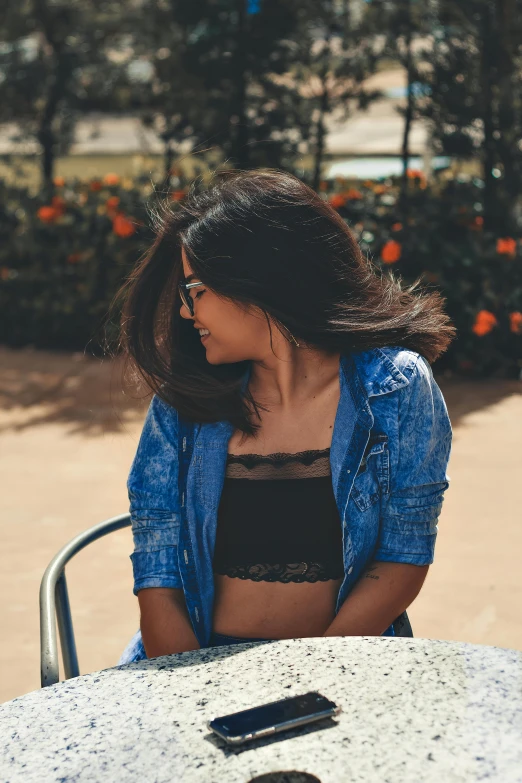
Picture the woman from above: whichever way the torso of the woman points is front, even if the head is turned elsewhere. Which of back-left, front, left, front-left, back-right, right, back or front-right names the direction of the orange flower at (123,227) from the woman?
back

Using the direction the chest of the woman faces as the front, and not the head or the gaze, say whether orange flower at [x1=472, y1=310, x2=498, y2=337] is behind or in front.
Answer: behind

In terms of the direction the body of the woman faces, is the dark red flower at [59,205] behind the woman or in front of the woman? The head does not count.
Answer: behind

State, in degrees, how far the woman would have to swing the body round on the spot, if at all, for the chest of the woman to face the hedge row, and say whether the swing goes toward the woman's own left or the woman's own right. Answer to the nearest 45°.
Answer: approximately 180°

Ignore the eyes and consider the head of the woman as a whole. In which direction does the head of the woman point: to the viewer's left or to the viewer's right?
to the viewer's left

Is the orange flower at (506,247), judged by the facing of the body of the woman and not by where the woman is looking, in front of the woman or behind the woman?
behind

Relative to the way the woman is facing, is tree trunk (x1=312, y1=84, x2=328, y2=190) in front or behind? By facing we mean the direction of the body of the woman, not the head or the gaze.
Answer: behind

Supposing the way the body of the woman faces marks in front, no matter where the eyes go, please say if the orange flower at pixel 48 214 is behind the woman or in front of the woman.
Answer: behind

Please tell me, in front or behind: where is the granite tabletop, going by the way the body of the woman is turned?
in front

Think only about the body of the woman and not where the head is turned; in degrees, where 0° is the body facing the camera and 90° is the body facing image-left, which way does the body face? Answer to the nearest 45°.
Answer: approximately 0°

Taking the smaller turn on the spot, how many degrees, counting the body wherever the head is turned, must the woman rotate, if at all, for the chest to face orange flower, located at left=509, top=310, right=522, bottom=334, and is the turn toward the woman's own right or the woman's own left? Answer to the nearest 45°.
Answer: approximately 180°

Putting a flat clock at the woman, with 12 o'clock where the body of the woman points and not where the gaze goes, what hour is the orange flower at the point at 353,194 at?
The orange flower is roughly at 6 o'clock from the woman.

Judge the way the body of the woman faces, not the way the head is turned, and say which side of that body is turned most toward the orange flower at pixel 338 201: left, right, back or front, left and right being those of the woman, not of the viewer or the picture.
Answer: back

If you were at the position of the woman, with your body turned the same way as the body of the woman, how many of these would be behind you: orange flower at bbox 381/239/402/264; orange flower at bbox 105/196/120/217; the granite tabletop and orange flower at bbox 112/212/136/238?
3
